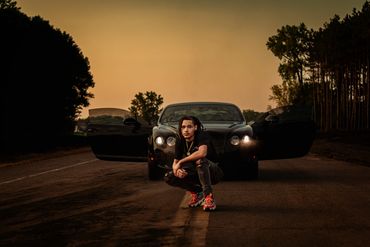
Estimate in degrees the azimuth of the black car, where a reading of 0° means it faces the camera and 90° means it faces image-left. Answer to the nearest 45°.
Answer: approximately 0°
